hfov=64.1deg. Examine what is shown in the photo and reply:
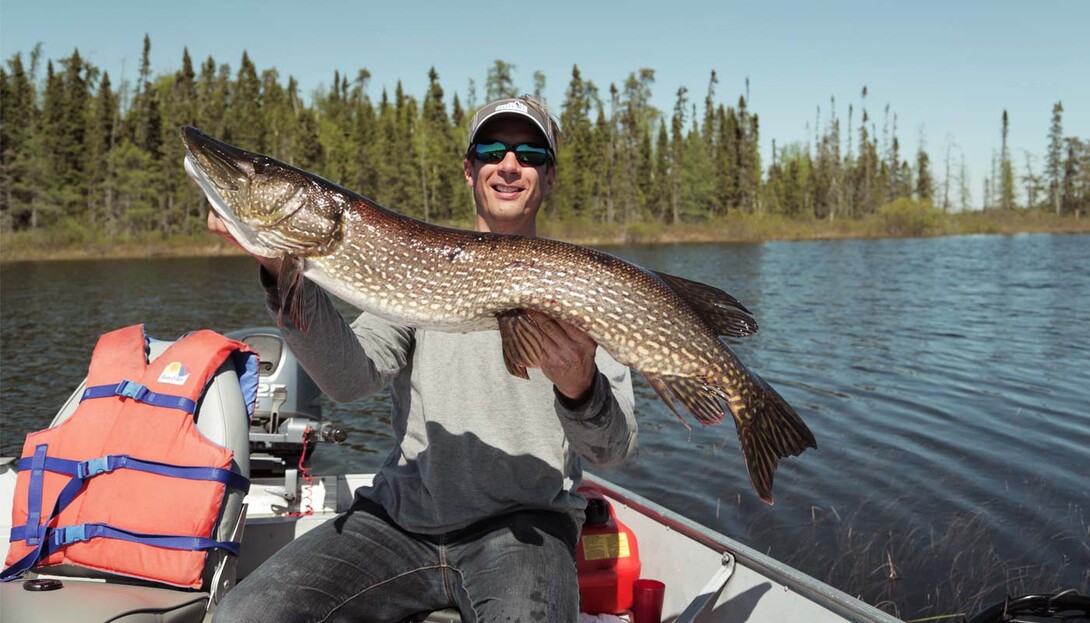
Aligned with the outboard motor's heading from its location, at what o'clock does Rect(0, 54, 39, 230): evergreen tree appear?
The evergreen tree is roughly at 7 o'clock from the outboard motor.

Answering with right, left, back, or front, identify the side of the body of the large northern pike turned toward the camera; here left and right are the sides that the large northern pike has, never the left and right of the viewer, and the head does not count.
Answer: left

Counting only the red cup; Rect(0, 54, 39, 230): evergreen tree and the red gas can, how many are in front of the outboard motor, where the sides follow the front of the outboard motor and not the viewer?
2

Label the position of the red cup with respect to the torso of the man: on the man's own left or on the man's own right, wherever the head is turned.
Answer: on the man's own left

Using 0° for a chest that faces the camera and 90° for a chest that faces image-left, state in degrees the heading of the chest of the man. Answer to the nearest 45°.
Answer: approximately 0°

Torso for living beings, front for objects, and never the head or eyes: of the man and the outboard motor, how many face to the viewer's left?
0

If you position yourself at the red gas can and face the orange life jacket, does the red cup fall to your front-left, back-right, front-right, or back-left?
back-left

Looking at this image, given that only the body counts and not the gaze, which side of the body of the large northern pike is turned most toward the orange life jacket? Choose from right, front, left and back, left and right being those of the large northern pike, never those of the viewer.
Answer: front
